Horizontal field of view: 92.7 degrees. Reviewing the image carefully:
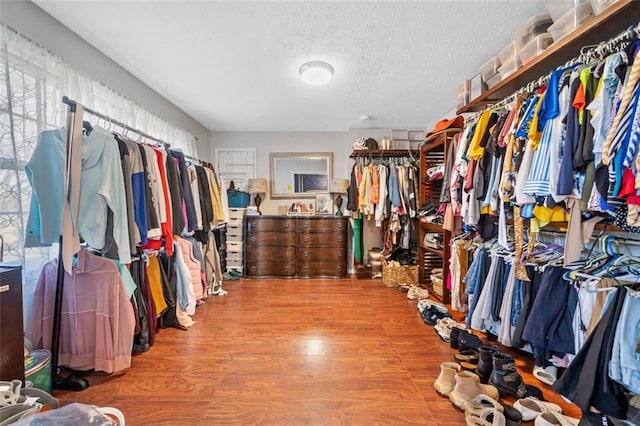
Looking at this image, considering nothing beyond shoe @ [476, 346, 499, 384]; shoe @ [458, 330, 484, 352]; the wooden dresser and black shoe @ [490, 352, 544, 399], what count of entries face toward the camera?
2

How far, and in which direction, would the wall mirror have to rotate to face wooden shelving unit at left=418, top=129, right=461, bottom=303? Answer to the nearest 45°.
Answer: approximately 45° to its left

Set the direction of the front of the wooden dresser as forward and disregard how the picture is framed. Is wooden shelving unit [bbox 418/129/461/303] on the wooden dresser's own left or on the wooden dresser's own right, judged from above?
on the wooden dresser's own left

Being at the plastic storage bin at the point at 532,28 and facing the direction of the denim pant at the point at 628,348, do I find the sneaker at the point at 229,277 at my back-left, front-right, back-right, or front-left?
back-right
